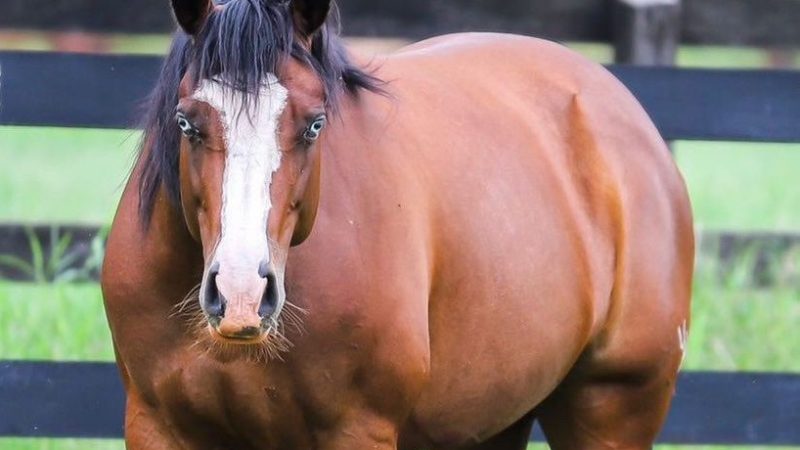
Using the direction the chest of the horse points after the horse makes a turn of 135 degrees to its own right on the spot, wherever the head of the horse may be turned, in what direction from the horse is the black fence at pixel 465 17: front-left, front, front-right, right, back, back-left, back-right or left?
front

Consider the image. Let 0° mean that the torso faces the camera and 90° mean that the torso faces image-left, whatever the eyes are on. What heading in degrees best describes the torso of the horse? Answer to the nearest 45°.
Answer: approximately 45°

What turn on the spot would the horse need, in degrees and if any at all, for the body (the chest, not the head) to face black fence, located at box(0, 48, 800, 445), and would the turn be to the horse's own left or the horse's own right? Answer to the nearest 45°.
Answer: approximately 180°

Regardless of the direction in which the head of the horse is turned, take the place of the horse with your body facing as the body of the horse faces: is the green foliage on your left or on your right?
on your right
